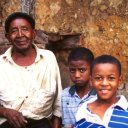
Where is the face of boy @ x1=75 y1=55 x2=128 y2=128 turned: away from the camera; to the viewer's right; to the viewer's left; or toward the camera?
toward the camera

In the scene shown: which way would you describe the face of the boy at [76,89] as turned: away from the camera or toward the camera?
toward the camera

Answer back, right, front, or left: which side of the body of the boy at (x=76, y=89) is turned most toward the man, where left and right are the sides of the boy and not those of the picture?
right

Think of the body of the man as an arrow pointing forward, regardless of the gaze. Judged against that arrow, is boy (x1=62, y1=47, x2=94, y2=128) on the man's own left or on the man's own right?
on the man's own left

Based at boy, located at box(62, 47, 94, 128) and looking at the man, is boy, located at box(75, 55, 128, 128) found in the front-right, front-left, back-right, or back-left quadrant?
back-left

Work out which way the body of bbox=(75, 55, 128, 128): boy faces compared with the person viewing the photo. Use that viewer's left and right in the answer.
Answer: facing the viewer

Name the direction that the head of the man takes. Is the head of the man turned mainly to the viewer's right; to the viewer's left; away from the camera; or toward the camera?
toward the camera

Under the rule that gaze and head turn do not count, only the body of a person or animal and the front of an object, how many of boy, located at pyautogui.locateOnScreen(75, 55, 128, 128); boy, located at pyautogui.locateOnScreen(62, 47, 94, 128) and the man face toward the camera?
3

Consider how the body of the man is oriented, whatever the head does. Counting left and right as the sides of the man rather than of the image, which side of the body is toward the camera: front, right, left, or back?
front

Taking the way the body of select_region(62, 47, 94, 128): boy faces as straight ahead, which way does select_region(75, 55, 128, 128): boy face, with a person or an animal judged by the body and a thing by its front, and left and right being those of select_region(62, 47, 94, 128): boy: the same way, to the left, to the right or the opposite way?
the same way

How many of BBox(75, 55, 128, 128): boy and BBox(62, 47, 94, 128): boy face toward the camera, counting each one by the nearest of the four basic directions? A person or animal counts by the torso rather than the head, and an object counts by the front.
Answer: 2

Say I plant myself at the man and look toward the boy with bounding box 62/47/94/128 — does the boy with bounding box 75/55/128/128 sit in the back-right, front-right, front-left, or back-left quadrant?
front-right

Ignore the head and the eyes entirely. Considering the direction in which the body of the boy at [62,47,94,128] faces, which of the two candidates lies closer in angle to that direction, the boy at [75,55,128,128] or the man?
the boy
